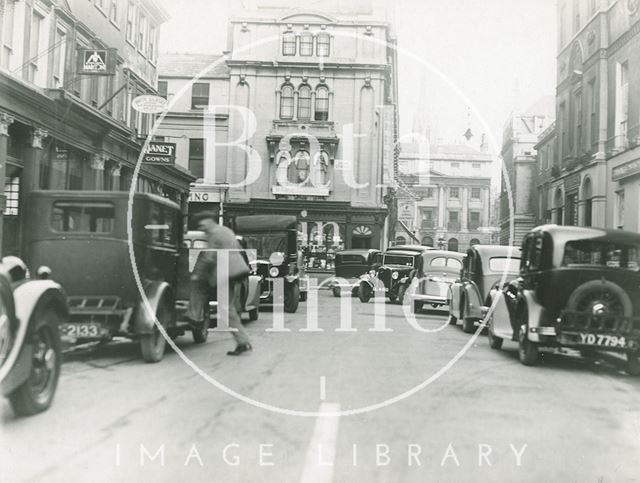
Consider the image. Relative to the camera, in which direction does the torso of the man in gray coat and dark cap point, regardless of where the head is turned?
to the viewer's left

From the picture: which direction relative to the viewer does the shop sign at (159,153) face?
toward the camera

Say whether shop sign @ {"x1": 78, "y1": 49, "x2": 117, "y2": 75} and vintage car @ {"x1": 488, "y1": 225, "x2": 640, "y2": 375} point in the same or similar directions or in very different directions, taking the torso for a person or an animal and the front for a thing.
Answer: very different directions

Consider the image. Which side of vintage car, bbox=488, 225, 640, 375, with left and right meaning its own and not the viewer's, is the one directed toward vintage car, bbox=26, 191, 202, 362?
left
